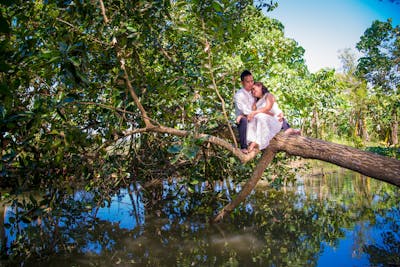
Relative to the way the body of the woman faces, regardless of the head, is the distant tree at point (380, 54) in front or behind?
behind

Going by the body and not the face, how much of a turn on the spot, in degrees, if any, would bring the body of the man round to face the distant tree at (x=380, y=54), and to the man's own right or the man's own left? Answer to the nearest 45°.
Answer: approximately 90° to the man's own left

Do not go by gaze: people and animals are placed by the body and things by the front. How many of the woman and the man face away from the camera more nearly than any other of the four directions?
0

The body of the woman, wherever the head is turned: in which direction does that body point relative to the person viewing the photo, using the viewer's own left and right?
facing the viewer and to the left of the viewer

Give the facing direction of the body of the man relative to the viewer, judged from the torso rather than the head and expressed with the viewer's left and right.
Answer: facing the viewer and to the right of the viewer
